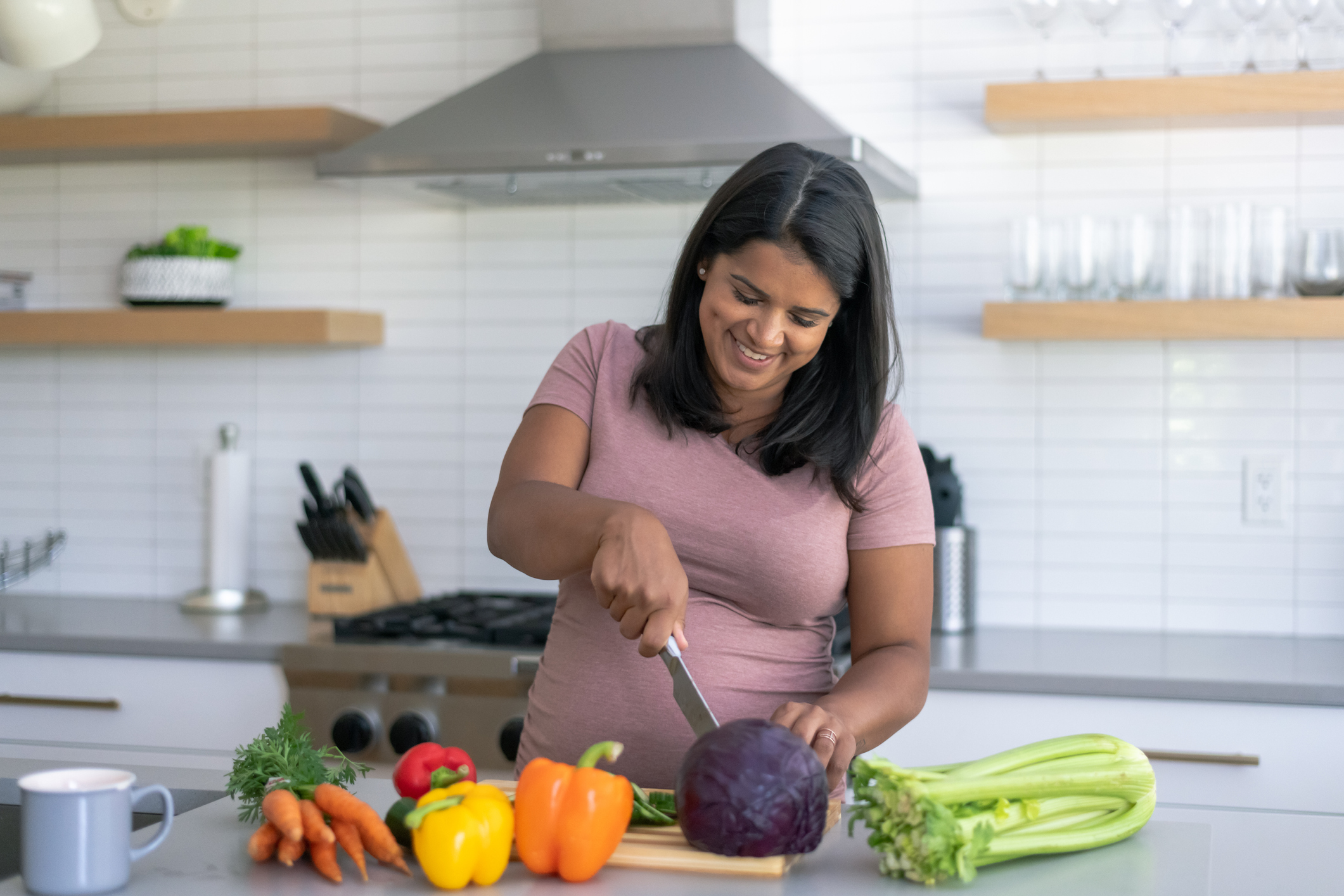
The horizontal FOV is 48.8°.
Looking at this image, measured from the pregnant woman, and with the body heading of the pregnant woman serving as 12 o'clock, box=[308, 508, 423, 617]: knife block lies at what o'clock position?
The knife block is roughly at 5 o'clock from the pregnant woman.

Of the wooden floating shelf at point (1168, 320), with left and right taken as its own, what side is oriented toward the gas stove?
right

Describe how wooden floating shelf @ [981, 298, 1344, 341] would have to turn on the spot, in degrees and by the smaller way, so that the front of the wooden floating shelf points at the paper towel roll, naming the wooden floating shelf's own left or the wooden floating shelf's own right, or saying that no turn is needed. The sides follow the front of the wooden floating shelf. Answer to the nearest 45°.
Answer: approximately 90° to the wooden floating shelf's own right
